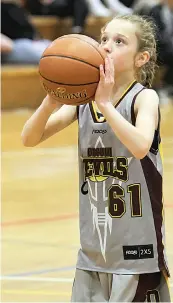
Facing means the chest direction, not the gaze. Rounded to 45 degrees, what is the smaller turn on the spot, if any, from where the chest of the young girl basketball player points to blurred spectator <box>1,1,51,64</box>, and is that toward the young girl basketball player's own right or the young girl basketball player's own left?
approximately 135° to the young girl basketball player's own right

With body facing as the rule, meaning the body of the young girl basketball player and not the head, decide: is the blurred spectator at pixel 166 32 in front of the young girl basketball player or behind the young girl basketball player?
behind

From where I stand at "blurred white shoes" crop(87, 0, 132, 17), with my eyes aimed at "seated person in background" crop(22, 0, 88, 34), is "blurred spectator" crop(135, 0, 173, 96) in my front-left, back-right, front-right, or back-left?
back-left

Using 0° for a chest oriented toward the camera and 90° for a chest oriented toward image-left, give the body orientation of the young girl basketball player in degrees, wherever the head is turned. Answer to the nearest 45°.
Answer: approximately 45°

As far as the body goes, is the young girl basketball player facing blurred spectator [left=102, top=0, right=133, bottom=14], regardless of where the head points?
no

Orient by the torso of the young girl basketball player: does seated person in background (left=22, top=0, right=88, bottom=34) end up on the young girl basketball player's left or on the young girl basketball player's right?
on the young girl basketball player's right

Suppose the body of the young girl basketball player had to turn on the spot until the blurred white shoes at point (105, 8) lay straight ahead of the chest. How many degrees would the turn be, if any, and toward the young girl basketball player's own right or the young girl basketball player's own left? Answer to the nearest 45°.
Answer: approximately 135° to the young girl basketball player's own right

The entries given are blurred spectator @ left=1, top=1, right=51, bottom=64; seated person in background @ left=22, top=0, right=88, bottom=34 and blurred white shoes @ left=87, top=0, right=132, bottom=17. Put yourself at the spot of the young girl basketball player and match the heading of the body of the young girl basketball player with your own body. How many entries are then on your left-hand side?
0

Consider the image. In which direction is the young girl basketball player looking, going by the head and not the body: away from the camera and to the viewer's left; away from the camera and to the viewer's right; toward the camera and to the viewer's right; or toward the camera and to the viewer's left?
toward the camera and to the viewer's left
